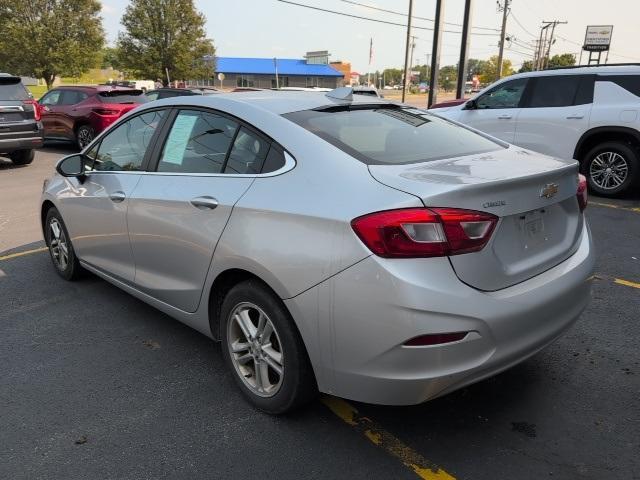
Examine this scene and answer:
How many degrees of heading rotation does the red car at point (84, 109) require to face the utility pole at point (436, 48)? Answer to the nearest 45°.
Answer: approximately 135° to its right

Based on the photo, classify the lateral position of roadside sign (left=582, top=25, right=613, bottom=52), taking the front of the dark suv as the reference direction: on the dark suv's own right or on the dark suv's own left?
on the dark suv's own right

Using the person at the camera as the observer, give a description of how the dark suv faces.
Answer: facing away from the viewer

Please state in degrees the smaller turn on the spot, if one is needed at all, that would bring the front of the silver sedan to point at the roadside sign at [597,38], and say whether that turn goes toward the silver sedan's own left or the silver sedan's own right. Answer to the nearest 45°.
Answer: approximately 90° to the silver sedan's own right

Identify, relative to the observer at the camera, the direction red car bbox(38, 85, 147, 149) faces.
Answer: facing away from the viewer and to the left of the viewer

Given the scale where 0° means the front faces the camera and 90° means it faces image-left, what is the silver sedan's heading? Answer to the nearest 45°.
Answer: approximately 135°

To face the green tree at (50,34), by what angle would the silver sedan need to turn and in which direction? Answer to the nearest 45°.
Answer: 0° — it already faces it

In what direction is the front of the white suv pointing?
to the viewer's left

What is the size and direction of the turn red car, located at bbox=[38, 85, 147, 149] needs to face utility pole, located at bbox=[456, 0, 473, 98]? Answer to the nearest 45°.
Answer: approximately 135° to its right
